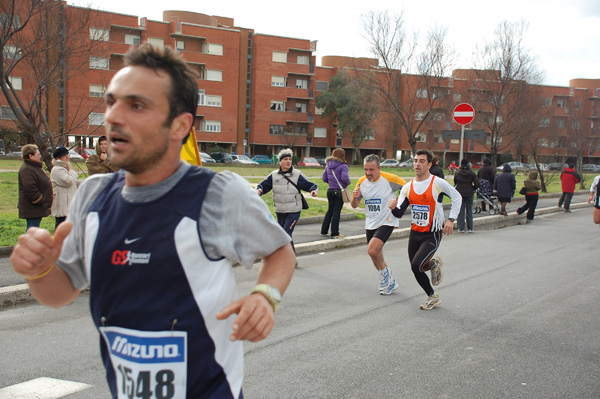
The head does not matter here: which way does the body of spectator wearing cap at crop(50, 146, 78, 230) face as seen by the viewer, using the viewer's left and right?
facing to the right of the viewer

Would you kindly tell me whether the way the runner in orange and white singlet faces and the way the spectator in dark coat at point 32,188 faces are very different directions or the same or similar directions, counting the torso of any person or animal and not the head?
very different directions

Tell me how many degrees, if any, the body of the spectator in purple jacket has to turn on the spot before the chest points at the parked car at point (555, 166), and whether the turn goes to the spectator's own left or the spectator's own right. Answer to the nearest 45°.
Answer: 0° — they already face it

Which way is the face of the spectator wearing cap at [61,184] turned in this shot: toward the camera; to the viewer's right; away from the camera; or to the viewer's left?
to the viewer's right

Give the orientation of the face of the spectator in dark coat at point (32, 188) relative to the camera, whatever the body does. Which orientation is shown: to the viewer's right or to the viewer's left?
to the viewer's right

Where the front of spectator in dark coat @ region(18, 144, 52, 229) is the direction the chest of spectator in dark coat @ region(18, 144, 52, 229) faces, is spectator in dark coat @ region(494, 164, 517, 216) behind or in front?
in front

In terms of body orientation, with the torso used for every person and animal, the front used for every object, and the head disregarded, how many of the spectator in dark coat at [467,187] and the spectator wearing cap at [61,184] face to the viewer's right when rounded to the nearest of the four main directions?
1

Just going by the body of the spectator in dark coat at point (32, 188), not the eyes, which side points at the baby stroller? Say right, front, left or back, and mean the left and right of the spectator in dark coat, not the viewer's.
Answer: front

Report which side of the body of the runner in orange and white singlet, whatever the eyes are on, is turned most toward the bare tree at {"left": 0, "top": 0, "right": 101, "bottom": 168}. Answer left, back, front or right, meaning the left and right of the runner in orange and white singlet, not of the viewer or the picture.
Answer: right
